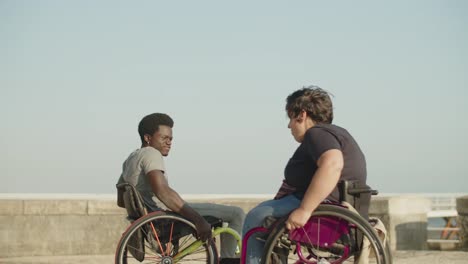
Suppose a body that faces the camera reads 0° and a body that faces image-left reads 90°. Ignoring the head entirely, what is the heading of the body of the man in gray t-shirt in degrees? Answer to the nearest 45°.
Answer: approximately 270°

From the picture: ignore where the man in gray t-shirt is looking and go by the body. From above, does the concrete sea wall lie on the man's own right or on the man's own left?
on the man's own left
